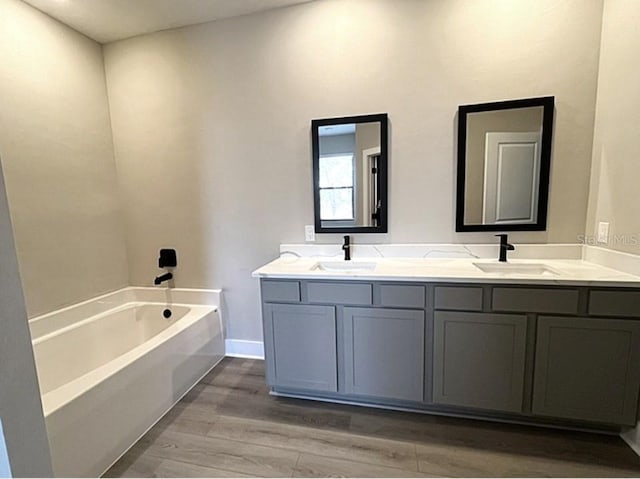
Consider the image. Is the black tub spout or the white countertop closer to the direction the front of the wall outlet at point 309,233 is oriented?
the white countertop

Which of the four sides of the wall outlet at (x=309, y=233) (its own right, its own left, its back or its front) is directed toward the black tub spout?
right

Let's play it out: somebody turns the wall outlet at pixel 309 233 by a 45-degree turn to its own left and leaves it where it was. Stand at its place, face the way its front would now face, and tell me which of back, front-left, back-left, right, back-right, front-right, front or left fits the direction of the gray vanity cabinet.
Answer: front

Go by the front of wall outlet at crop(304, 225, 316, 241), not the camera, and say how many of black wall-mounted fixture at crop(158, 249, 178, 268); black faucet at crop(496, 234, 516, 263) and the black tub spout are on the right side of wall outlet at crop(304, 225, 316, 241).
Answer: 2

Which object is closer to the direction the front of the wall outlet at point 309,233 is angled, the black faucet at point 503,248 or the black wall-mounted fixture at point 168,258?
the black faucet

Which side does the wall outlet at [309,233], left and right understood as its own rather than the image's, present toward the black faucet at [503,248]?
left

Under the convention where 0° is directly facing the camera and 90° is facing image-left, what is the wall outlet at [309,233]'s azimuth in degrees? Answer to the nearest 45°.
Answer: approximately 0°

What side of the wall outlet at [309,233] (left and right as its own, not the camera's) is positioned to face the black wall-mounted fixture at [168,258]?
right
